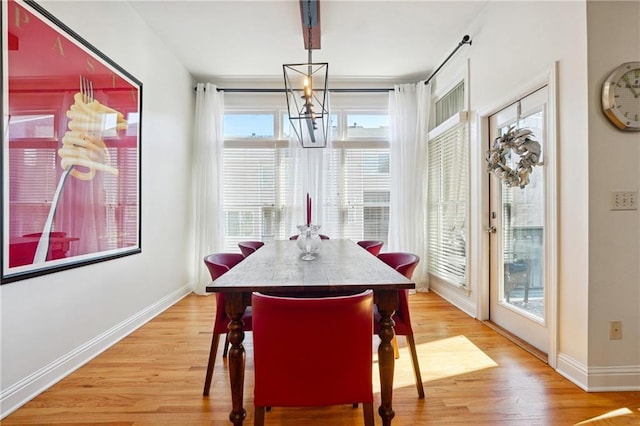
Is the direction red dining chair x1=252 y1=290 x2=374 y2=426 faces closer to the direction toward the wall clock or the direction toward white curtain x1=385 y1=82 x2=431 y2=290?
the white curtain

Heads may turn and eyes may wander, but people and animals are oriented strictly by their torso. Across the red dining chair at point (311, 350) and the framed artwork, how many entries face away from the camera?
1

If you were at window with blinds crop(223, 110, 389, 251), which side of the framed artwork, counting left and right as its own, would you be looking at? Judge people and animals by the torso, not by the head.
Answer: left

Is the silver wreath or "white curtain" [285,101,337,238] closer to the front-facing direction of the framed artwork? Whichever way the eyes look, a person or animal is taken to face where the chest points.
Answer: the silver wreath

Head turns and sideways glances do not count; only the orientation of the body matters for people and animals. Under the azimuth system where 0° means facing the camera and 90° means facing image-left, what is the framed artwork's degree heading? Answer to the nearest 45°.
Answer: approximately 315°

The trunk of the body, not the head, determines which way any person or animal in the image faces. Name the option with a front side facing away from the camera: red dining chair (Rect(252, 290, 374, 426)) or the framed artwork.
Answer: the red dining chair

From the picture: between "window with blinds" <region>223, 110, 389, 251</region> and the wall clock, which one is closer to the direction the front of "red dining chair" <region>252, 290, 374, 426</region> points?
the window with blinds

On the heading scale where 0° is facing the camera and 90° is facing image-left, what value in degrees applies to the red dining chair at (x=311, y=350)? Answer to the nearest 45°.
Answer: approximately 180°

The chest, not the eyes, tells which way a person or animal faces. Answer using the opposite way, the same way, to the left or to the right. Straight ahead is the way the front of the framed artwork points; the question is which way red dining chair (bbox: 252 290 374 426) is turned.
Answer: to the left
